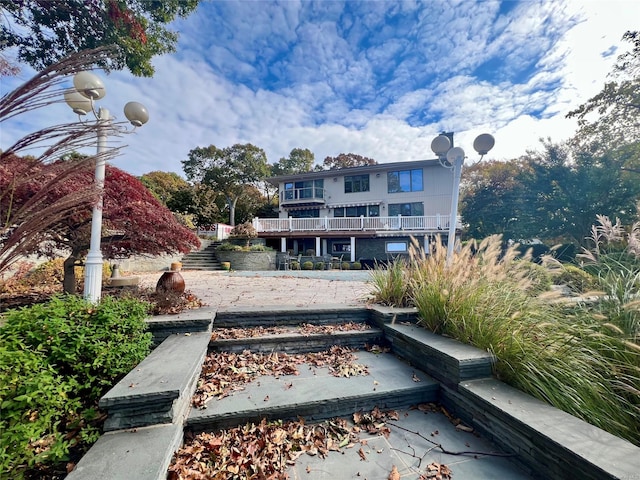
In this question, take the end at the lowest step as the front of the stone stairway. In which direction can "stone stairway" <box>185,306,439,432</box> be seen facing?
toward the camera

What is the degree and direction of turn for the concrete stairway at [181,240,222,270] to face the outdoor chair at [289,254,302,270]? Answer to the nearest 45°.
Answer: approximately 90° to its left

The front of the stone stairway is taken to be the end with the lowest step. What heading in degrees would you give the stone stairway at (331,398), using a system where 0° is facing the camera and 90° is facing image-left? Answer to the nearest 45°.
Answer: approximately 0°

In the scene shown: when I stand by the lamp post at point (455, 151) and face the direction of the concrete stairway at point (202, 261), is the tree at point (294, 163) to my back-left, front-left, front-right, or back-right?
front-right

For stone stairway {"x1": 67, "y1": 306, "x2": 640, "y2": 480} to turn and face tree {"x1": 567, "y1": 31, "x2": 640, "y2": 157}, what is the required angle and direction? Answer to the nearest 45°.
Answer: approximately 135° to its left

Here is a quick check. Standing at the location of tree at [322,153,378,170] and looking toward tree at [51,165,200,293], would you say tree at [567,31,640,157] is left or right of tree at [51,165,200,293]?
left

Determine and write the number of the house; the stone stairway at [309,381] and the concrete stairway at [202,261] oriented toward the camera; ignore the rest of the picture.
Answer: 3

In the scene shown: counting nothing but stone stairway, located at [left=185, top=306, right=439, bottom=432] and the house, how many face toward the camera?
2

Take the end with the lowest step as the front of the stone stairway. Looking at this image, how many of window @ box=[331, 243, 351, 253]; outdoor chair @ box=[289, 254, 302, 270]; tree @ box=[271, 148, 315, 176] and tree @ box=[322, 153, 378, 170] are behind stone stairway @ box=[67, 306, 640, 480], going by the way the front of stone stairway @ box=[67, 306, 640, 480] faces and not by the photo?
4

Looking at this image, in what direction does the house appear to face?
toward the camera

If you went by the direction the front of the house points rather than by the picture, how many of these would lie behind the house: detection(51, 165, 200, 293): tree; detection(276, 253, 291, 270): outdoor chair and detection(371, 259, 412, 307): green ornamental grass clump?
0

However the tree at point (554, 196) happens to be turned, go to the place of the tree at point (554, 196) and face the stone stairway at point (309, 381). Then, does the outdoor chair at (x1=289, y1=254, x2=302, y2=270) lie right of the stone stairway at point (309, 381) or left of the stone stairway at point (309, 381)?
right

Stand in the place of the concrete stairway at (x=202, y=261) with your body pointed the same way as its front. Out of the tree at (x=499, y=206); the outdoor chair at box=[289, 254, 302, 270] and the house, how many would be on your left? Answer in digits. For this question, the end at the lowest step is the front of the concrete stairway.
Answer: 3

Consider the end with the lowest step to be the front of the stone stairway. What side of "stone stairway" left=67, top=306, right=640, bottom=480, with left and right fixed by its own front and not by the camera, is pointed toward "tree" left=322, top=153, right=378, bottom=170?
back

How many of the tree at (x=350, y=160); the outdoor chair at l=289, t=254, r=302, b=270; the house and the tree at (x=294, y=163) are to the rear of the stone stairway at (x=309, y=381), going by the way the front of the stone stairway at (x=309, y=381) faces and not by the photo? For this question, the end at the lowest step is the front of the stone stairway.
4

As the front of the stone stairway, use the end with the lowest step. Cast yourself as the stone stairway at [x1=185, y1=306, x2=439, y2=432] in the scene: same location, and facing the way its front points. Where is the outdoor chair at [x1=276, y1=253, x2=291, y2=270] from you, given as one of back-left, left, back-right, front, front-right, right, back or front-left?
back

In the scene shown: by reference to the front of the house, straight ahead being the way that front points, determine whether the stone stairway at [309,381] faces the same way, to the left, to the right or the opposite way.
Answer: the same way
